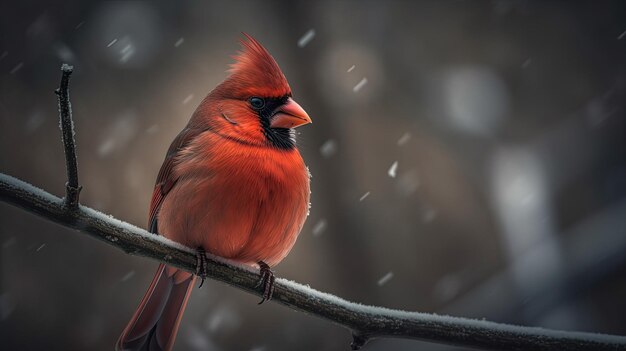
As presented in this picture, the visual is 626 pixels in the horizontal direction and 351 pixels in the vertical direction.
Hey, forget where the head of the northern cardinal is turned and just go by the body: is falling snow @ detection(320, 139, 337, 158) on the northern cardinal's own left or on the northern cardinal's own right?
on the northern cardinal's own left

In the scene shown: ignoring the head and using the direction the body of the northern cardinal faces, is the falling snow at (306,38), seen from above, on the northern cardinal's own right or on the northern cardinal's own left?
on the northern cardinal's own left

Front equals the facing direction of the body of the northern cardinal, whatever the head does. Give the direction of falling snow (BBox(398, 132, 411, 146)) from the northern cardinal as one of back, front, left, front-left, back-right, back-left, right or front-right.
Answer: left

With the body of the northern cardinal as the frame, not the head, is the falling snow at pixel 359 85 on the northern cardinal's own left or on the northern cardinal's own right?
on the northern cardinal's own left

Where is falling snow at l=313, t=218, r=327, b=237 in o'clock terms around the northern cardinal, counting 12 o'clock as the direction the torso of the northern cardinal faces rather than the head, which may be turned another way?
The falling snow is roughly at 8 o'clock from the northern cardinal.

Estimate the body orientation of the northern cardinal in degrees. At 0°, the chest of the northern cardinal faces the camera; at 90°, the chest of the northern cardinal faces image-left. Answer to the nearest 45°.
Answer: approximately 315°
